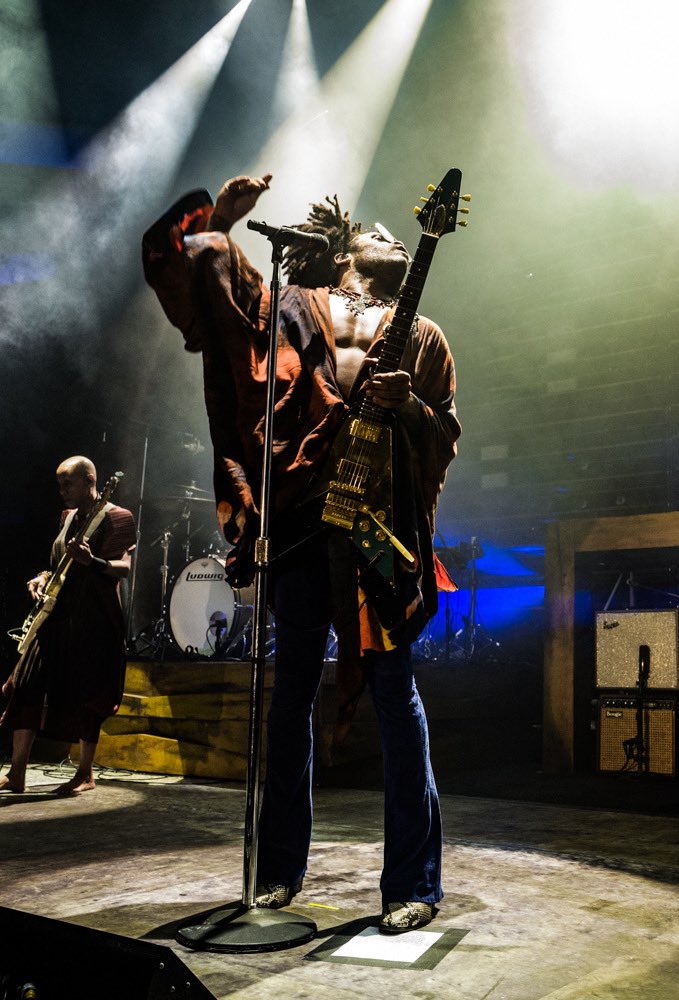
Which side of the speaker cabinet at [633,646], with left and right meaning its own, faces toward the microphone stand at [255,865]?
front

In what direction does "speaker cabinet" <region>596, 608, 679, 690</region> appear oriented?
toward the camera

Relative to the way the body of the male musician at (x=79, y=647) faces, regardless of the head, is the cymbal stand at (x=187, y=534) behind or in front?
behind

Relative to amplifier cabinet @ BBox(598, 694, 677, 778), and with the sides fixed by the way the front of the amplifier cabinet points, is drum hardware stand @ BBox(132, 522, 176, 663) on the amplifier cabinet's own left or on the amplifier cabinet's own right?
on the amplifier cabinet's own right

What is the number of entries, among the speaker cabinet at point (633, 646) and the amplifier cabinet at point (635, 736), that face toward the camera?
2

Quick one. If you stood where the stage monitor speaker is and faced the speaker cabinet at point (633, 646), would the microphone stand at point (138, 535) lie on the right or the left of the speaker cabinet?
left

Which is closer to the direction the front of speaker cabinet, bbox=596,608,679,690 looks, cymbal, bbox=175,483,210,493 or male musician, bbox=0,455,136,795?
the male musician

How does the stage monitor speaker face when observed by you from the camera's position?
facing away from the viewer and to the right of the viewer

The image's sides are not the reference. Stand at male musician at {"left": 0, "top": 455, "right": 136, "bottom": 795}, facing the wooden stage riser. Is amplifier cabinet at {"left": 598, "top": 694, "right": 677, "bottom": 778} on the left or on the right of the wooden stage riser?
right

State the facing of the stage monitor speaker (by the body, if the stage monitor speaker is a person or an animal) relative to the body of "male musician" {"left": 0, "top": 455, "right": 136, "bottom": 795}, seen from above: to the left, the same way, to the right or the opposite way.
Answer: the opposite way

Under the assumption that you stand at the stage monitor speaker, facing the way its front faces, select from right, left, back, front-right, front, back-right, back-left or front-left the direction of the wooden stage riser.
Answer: front-left

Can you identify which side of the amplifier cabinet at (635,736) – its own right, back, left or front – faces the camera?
front
